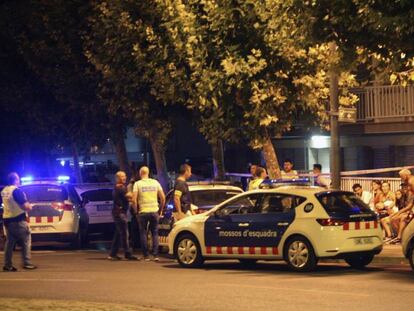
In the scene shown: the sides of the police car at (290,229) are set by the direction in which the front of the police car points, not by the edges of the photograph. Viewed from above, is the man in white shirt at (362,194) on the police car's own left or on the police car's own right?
on the police car's own right

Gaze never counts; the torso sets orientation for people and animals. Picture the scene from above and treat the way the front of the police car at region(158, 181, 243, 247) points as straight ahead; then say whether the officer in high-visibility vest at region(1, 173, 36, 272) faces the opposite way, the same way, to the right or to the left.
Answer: the opposite way

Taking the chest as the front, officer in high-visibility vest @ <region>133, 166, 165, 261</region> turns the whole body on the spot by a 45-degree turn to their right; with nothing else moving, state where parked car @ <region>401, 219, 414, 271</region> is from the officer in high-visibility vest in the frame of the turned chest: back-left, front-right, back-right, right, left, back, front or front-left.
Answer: right

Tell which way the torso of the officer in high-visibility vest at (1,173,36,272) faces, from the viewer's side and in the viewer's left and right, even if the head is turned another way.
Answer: facing away from the viewer and to the right of the viewer

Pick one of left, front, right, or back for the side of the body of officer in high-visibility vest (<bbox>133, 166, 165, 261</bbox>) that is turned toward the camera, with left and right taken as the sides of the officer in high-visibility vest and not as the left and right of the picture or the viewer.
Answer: back

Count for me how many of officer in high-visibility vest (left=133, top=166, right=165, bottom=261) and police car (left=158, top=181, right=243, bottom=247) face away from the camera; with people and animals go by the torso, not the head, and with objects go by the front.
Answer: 1

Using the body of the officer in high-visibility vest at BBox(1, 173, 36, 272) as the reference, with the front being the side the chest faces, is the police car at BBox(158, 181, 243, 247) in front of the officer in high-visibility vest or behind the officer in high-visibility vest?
in front

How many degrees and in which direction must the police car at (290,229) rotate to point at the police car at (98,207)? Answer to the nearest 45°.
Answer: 0° — it already faces it

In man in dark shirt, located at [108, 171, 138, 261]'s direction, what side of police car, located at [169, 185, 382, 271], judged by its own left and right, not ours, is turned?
front

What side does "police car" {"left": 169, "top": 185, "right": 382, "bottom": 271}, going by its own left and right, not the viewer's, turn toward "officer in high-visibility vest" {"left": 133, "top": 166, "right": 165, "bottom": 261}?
front

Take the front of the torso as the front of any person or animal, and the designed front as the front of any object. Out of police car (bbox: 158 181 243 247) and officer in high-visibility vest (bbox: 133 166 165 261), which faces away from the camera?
the officer in high-visibility vest

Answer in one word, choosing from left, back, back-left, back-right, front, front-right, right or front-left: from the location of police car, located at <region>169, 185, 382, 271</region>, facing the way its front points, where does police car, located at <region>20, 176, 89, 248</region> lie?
front

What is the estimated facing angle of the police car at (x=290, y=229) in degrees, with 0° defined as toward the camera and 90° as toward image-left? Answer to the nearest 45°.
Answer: approximately 135°
